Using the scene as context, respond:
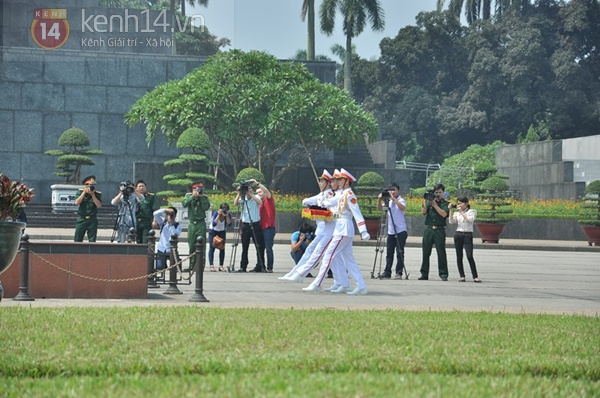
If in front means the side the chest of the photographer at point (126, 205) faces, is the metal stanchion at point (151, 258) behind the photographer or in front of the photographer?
in front

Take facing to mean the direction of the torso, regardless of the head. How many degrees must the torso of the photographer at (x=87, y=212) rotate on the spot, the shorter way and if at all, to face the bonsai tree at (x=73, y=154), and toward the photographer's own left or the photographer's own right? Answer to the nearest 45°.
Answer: approximately 180°

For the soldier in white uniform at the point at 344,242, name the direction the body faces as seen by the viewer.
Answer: to the viewer's left

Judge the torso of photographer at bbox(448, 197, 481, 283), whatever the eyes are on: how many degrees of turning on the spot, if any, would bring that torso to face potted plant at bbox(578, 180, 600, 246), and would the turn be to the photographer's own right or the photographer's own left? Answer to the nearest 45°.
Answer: approximately 135° to the photographer's own right

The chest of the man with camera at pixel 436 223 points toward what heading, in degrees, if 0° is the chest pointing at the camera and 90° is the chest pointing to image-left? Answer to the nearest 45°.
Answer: approximately 45°

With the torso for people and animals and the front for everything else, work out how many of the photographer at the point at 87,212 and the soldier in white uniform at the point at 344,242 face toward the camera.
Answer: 1

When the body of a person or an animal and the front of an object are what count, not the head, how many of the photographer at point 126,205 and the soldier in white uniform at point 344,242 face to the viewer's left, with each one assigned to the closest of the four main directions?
1

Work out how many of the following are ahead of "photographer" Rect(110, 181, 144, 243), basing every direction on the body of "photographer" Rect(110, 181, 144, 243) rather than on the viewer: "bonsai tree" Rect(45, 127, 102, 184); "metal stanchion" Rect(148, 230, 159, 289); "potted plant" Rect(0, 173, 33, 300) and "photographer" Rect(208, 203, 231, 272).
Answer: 2
